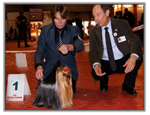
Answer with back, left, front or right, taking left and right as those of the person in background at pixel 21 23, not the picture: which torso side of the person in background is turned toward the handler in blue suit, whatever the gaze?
front

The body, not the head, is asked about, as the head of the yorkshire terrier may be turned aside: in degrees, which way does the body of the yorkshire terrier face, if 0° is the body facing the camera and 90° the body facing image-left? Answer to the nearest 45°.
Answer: approximately 315°

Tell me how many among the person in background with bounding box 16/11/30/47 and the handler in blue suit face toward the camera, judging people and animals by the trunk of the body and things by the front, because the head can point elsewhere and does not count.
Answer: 2

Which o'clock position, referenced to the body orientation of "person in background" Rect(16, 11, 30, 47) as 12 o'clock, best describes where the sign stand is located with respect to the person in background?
The sign stand is roughly at 12 o'clock from the person in background.

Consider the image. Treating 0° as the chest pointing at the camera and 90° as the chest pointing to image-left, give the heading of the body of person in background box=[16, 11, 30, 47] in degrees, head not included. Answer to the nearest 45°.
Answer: approximately 0°

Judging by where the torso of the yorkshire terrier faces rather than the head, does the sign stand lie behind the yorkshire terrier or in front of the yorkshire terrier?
behind

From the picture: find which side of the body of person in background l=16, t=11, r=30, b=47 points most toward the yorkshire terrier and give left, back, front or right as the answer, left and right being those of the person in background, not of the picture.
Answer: front

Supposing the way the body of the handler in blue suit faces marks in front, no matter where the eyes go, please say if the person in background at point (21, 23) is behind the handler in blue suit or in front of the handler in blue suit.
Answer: behind
